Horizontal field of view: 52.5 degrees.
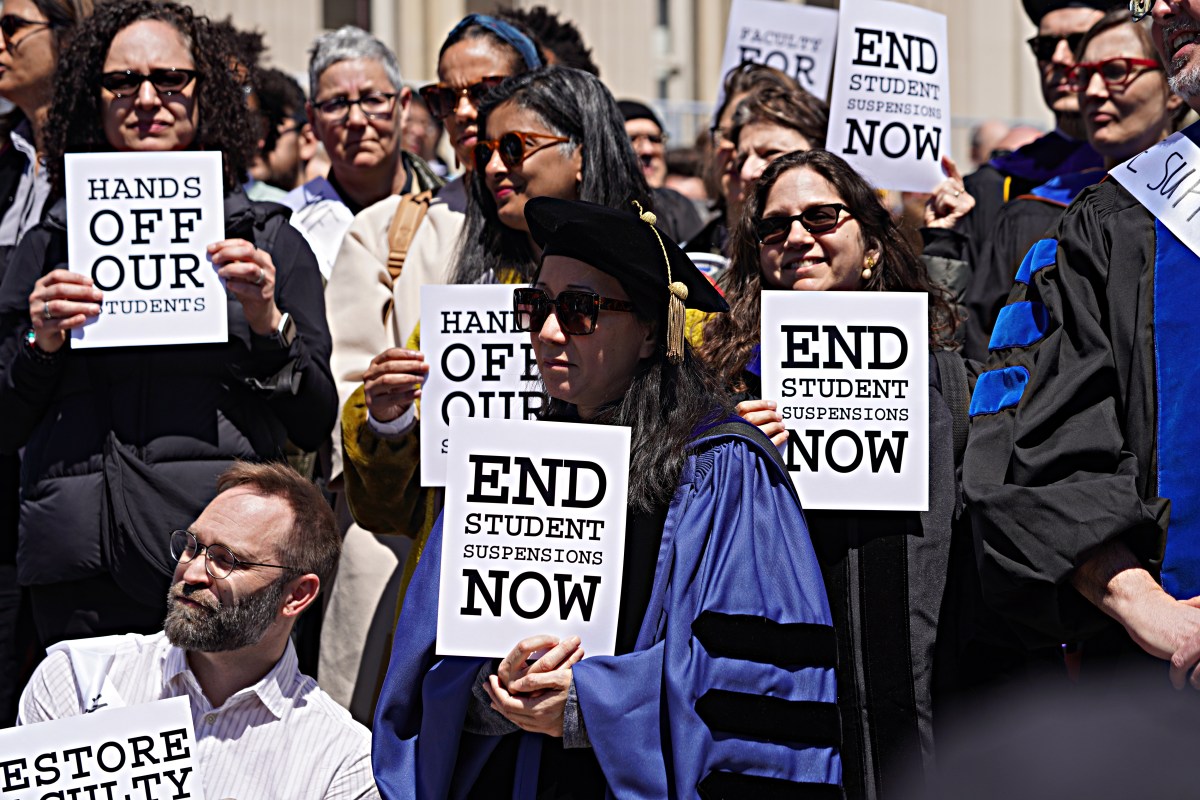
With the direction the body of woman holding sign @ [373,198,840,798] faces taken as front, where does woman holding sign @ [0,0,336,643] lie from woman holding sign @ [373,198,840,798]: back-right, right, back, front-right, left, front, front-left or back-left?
right

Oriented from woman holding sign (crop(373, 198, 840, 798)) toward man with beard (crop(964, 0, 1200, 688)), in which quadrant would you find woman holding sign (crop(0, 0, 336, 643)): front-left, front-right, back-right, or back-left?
back-left

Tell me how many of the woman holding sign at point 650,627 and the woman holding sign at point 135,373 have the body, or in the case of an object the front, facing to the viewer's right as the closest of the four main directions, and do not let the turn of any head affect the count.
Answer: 0

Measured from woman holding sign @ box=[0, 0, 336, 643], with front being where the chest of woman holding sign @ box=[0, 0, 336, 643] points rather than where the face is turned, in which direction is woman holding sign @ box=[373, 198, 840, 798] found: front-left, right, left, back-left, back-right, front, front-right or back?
front-left

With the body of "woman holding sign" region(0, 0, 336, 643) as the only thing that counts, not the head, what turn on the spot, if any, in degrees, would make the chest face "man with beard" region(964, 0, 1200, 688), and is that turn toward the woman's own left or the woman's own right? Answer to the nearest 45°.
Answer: approximately 45° to the woman's own left

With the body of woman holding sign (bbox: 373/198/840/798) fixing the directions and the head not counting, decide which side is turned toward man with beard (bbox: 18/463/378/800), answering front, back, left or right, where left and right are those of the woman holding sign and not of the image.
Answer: right

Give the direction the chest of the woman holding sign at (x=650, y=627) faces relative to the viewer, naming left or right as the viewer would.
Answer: facing the viewer and to the left of the viewer

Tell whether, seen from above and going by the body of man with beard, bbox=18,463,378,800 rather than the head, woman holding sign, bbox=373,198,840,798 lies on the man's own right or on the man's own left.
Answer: on the man's own left

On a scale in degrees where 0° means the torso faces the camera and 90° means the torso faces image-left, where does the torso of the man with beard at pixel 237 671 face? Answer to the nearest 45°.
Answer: approximately 45°
